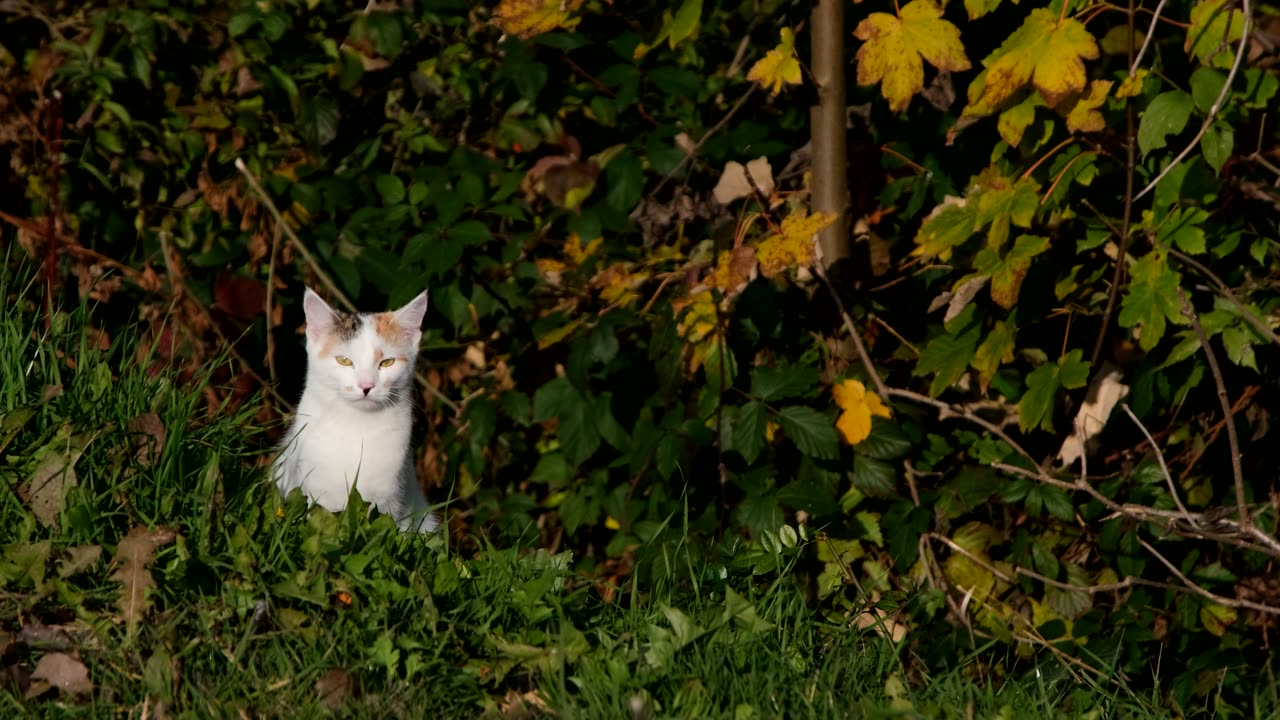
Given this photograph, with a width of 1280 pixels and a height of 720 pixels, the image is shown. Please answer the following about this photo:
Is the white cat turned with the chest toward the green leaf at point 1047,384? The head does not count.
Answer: no

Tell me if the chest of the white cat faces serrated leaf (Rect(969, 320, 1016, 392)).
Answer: no

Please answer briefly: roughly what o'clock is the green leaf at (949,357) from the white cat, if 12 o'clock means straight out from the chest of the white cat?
The green leaf is roughly at 9 o'clock from the white cat.

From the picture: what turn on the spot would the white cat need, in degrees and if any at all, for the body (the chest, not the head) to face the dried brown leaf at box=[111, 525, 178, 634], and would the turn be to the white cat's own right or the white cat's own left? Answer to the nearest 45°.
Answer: approximately 45° to the white cat's own right

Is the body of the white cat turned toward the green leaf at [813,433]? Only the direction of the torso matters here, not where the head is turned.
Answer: no

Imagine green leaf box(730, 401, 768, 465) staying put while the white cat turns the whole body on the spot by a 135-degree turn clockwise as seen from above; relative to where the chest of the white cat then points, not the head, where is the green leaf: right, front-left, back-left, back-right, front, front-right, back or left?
back-right

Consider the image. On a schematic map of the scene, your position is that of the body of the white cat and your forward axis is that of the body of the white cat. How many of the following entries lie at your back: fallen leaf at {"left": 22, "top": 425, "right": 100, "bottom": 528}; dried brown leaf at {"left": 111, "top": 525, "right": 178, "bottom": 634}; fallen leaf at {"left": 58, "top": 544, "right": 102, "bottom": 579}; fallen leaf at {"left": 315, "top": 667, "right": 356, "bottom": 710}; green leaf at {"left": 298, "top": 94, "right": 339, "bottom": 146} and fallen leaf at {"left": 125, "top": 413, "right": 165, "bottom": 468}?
1

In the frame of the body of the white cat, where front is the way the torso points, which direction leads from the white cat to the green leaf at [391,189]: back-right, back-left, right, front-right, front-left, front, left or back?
back

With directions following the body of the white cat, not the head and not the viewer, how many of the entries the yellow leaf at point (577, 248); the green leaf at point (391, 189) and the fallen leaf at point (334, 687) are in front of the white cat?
1

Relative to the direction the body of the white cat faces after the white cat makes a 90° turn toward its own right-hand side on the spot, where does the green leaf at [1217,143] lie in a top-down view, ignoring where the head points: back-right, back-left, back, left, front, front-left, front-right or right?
back

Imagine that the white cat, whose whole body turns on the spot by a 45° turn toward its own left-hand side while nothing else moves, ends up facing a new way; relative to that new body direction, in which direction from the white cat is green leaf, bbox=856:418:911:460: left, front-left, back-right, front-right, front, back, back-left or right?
front-left

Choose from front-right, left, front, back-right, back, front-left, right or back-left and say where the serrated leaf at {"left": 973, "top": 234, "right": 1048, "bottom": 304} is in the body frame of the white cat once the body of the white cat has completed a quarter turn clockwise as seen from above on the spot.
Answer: back

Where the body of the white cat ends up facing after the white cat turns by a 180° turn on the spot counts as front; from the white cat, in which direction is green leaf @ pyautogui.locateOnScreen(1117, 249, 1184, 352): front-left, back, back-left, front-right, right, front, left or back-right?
right

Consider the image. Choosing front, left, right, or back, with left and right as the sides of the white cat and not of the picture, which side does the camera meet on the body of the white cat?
front

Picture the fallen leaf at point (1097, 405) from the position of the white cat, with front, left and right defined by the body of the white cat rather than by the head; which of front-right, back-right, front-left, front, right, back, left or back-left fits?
left

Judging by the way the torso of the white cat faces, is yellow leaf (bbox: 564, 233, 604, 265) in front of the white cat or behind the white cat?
behind

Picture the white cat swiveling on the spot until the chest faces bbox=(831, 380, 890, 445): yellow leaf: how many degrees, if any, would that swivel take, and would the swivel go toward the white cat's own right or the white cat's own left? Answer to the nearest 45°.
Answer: approximately 90° to the white cat's own left

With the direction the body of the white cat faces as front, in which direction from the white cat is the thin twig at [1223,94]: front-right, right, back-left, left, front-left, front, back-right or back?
left

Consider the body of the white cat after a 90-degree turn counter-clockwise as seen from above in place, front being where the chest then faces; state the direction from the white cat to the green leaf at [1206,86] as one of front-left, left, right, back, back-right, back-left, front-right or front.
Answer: front

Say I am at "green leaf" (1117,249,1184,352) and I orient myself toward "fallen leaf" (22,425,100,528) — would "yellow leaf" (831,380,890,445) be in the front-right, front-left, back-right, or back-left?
front-right

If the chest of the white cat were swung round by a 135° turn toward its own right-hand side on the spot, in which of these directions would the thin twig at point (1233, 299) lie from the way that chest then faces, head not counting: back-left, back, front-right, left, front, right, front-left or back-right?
back-right
